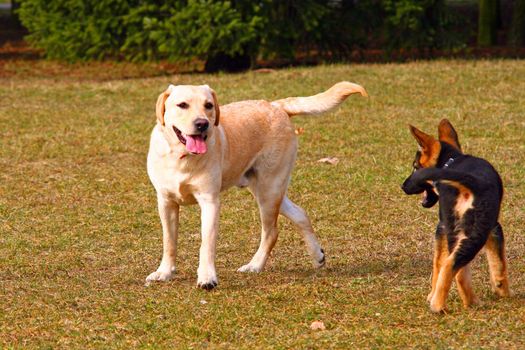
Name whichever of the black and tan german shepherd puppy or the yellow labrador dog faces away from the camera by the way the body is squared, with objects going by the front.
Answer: the black and tan german shepherd puppy

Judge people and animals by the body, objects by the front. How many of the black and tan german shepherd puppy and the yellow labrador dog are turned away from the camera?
1

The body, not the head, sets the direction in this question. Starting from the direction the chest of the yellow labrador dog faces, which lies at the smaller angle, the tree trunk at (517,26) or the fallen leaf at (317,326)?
the fallen leaf

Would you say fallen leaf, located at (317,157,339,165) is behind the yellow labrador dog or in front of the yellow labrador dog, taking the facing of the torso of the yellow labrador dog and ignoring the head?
behind

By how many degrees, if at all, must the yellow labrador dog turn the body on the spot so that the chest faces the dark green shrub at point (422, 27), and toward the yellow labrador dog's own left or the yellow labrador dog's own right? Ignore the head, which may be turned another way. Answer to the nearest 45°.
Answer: approximately 135° to the yellow labrador dog's own right

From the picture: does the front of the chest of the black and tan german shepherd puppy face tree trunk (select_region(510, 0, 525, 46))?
yes

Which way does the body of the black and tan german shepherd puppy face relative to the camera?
away from the camera

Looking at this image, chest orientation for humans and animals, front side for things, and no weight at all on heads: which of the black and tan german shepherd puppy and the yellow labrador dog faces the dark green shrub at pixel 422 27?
the black and tan german shepherd puppy

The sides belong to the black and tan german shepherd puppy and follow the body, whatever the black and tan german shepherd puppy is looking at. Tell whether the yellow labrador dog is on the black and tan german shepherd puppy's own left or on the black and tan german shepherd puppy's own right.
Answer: on the black and tan german shepherd puppy's own left

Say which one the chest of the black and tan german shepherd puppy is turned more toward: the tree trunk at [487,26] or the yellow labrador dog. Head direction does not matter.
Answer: the tree trunk

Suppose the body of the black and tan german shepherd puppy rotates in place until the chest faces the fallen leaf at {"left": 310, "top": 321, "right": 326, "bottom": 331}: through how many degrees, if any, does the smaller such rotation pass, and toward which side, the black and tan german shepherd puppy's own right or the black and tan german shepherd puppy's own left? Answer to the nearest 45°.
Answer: approximately 135° to the black and tan german shepherd puppy's own left
